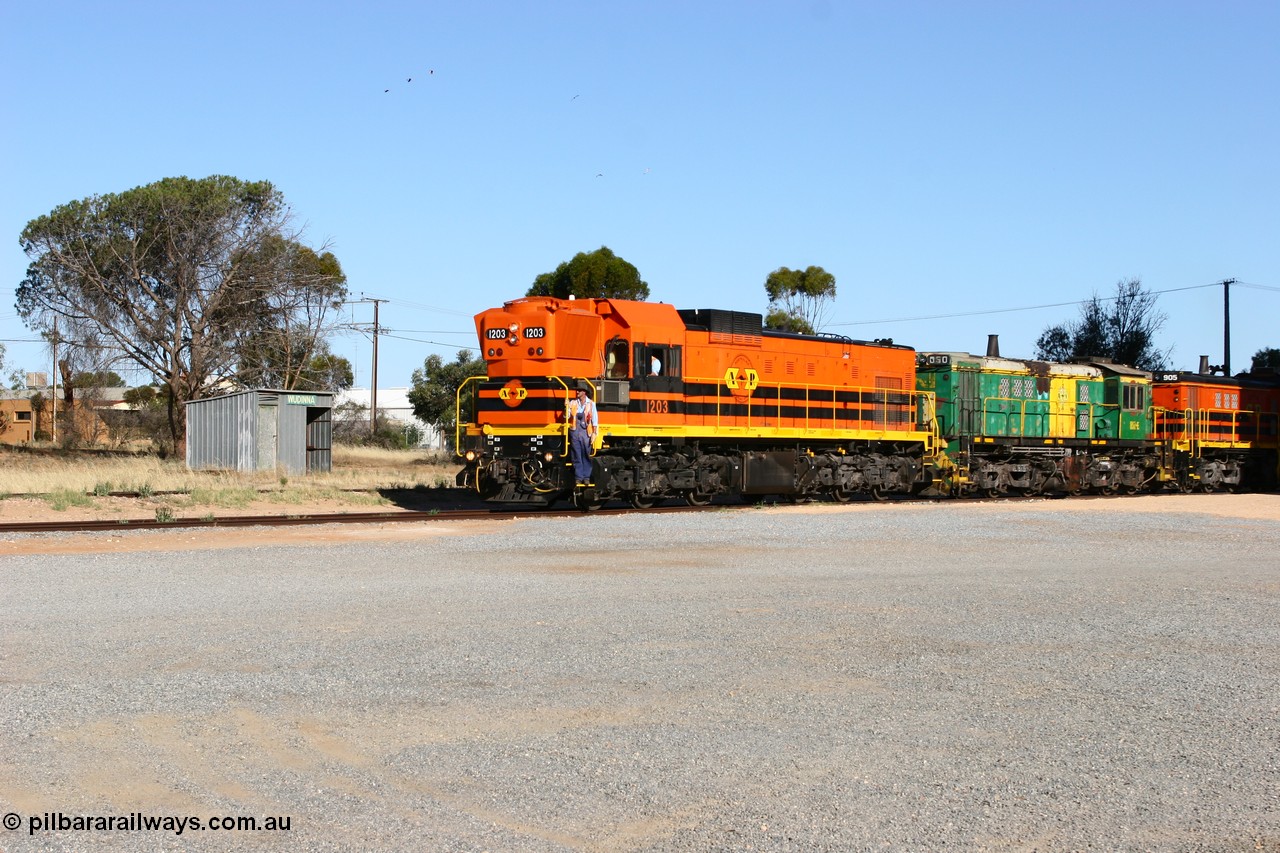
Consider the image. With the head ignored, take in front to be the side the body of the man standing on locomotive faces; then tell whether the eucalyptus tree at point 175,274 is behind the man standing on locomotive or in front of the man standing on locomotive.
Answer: behind

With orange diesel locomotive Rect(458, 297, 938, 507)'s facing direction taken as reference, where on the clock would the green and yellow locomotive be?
The green and yellow locomotive is roughly at 6 o'clock from the orange diesel locomotive.

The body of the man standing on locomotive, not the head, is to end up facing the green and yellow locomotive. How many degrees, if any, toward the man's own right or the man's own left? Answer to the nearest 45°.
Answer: approximately 135° to the man's own left

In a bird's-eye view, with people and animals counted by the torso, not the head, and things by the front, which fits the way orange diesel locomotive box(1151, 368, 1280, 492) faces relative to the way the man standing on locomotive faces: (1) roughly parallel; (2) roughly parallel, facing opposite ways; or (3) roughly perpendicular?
roughly perpendicular

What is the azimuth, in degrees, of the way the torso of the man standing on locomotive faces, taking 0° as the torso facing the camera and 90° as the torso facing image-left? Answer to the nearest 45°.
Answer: approximately 0°

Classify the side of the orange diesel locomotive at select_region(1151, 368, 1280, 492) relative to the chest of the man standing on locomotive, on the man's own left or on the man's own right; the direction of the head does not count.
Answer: on the man's own left

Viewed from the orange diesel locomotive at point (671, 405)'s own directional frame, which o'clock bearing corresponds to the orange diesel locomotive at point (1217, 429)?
the orange diesel locomotive at point (1217, 429) is roughly at 6 o'clock from the orange diesel locomotive at point (671, 405).

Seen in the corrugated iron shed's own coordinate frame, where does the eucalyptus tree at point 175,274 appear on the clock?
The eucalyptus tree is roughly at 7 o'clock from the corrugated iron shed.
